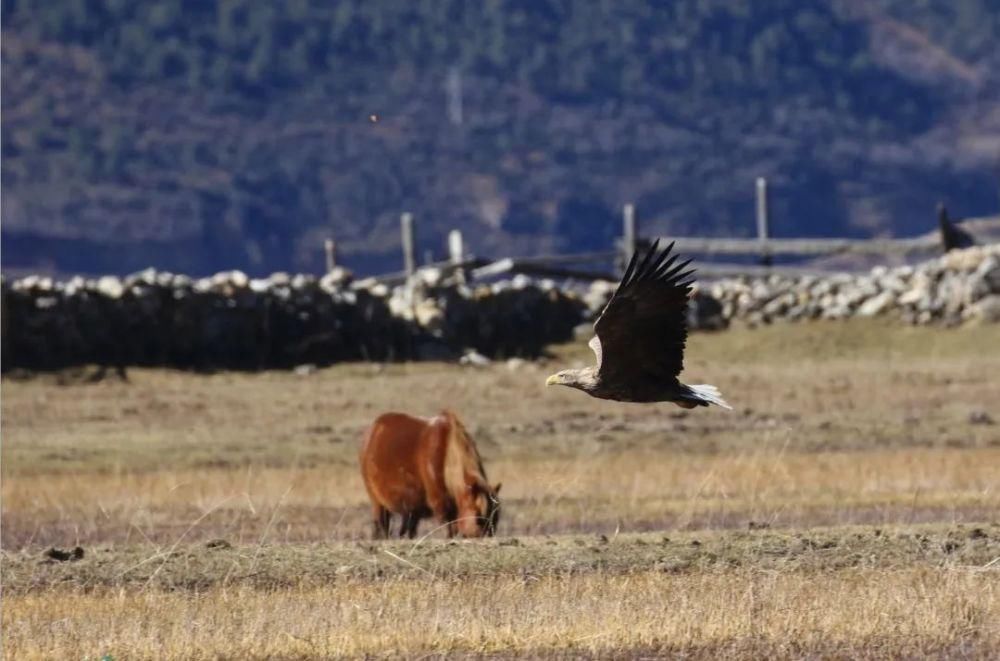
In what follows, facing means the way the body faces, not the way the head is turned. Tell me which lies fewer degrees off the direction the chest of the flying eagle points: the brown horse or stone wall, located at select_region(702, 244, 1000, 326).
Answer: the brown horse

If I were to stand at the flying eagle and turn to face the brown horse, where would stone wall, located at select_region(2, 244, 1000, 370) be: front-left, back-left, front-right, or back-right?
front-right

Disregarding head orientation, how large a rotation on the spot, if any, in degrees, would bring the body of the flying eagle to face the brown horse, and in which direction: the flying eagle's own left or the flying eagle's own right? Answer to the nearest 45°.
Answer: approximately 45° to the flying eagle's own right

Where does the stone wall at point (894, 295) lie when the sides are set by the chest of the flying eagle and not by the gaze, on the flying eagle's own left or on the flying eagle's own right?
on the flying eagle's own right

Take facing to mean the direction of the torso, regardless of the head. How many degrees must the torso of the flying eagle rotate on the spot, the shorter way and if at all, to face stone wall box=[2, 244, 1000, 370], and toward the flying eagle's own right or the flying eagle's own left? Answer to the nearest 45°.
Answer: approximately 90° to the flying eagle's own right

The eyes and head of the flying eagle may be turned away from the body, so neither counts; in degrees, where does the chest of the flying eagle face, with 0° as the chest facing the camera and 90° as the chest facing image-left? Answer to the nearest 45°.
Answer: approximately 90°
